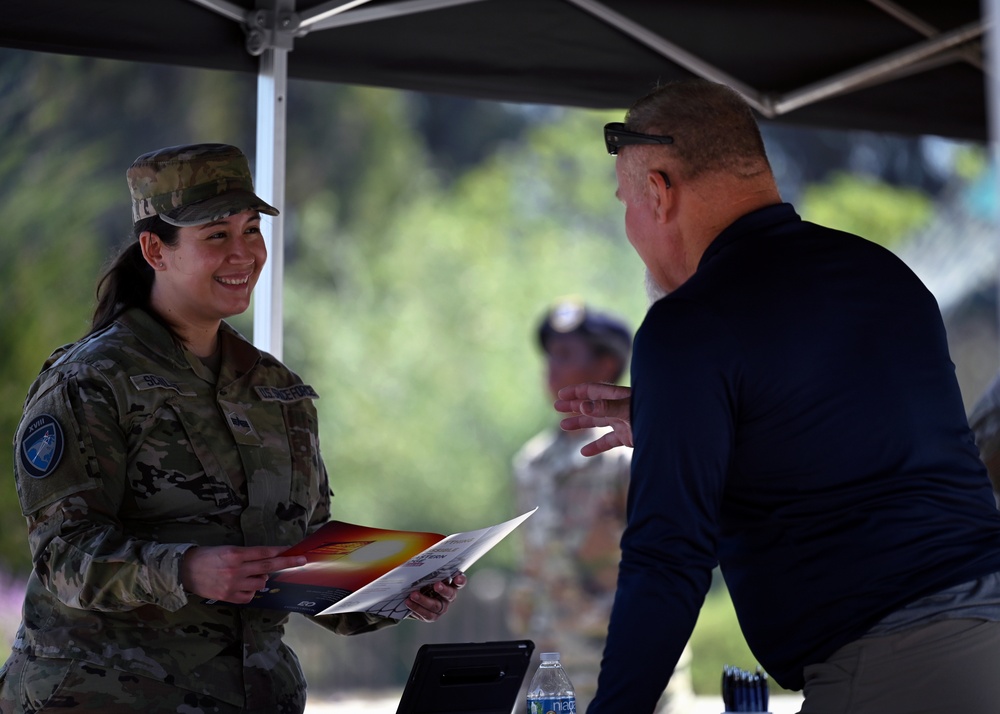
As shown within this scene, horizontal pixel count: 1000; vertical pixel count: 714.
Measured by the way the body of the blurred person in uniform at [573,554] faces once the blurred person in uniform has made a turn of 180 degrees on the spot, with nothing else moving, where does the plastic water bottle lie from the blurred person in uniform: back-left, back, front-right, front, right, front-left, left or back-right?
back-right

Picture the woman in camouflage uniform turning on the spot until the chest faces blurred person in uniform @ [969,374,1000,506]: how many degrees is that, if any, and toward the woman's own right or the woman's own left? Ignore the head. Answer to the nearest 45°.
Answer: approximately 45° to the woman's own left

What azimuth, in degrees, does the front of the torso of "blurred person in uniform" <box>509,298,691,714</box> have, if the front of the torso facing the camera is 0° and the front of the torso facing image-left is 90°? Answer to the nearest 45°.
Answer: approximately 45°

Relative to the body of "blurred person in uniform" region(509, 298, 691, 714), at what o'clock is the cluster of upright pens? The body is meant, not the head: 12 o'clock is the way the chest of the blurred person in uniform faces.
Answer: The cluster of upright pens is roughly at 10 o'clock from the blurred person in uniform.

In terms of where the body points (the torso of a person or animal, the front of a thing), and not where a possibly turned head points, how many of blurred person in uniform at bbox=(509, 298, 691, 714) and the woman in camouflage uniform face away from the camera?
0

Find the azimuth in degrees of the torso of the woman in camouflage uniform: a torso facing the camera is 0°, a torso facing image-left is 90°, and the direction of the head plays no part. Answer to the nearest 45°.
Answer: approximately 315°

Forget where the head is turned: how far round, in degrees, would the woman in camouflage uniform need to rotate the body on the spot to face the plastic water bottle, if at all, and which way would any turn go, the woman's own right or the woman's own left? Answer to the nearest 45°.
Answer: approximately 45° to the woman's own left

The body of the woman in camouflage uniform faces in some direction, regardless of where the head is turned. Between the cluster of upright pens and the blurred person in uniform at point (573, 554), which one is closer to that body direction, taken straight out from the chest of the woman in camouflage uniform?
the cluster of upright pens

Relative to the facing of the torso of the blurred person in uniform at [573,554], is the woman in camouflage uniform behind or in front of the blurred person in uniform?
in front

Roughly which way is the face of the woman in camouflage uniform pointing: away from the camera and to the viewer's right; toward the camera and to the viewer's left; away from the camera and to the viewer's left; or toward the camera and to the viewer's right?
toward the camera and to the viewer's right

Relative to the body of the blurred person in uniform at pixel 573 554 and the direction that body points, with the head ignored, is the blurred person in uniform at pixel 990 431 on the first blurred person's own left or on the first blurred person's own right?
on the first blurred person's own left

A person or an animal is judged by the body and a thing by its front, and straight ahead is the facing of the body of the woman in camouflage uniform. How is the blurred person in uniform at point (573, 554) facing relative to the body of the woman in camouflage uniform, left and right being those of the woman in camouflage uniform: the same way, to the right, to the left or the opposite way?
to the right
